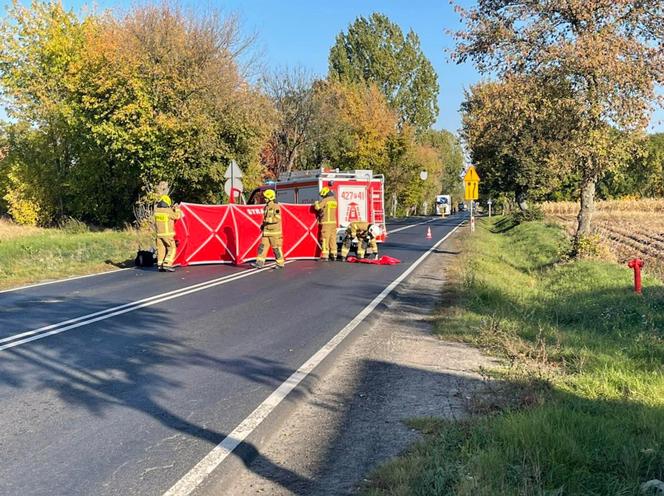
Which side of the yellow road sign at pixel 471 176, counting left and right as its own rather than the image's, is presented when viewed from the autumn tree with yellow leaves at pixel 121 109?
right

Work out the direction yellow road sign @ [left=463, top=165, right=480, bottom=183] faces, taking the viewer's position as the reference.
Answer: facing the viewer

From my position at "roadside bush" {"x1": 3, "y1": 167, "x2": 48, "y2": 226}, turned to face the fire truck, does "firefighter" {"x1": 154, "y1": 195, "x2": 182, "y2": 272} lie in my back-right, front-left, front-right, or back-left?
front-right

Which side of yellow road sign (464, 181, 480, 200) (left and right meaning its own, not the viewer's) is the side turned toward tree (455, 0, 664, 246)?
front

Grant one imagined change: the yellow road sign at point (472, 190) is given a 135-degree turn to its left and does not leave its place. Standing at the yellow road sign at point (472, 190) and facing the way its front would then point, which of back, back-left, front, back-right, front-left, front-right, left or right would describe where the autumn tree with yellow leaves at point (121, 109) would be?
back-left

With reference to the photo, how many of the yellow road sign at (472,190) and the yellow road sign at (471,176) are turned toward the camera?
2

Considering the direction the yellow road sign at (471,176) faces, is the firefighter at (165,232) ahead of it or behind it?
ahead

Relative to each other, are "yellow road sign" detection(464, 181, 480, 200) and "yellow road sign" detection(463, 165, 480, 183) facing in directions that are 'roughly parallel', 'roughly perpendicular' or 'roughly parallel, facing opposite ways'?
roughly parallel
